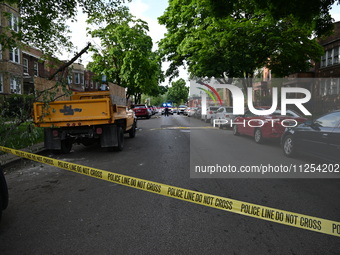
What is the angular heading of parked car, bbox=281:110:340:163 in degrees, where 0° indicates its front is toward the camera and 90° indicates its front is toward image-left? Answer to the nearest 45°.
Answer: approximately 135°

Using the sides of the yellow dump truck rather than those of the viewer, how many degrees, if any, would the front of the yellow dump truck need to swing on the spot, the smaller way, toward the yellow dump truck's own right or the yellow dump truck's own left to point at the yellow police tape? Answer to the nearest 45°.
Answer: approximately 135° to the yellow dump truck's own right

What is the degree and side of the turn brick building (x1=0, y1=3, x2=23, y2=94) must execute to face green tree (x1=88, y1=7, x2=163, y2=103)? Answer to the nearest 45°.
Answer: approximately 45° to its left

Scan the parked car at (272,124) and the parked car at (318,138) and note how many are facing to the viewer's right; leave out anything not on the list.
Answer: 0

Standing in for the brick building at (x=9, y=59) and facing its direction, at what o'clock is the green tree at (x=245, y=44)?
The green tree is roughly at 12 o'clock from the brick building.

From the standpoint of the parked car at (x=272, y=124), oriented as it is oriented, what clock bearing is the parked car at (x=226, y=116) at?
the parked car at (x=226, y=116) is roughly at 1 o'clock from the parked car at (x=272, y=124).

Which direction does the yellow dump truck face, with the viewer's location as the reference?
facing away from the viewer and to the right of the viewer

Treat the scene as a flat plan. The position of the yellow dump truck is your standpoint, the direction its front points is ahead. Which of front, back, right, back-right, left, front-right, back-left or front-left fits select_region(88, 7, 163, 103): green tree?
front-left

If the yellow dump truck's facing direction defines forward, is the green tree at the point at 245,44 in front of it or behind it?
in front

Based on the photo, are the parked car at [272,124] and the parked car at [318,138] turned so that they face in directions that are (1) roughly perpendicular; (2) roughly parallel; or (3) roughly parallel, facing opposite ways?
roughly parallel

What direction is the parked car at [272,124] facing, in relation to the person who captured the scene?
facing away from the viewer and to the left of the viewer

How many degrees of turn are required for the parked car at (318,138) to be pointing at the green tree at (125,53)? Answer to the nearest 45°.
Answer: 0° — it already faces it

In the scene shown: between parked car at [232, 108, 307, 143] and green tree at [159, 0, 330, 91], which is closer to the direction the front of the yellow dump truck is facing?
the green tree

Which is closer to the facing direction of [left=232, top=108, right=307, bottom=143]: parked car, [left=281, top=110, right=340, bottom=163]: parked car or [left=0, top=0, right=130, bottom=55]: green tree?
the green tree

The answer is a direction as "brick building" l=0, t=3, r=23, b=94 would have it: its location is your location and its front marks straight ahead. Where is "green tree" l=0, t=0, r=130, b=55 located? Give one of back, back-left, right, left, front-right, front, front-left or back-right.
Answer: front-right

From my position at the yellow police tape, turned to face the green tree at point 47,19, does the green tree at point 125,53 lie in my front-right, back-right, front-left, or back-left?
front-right
